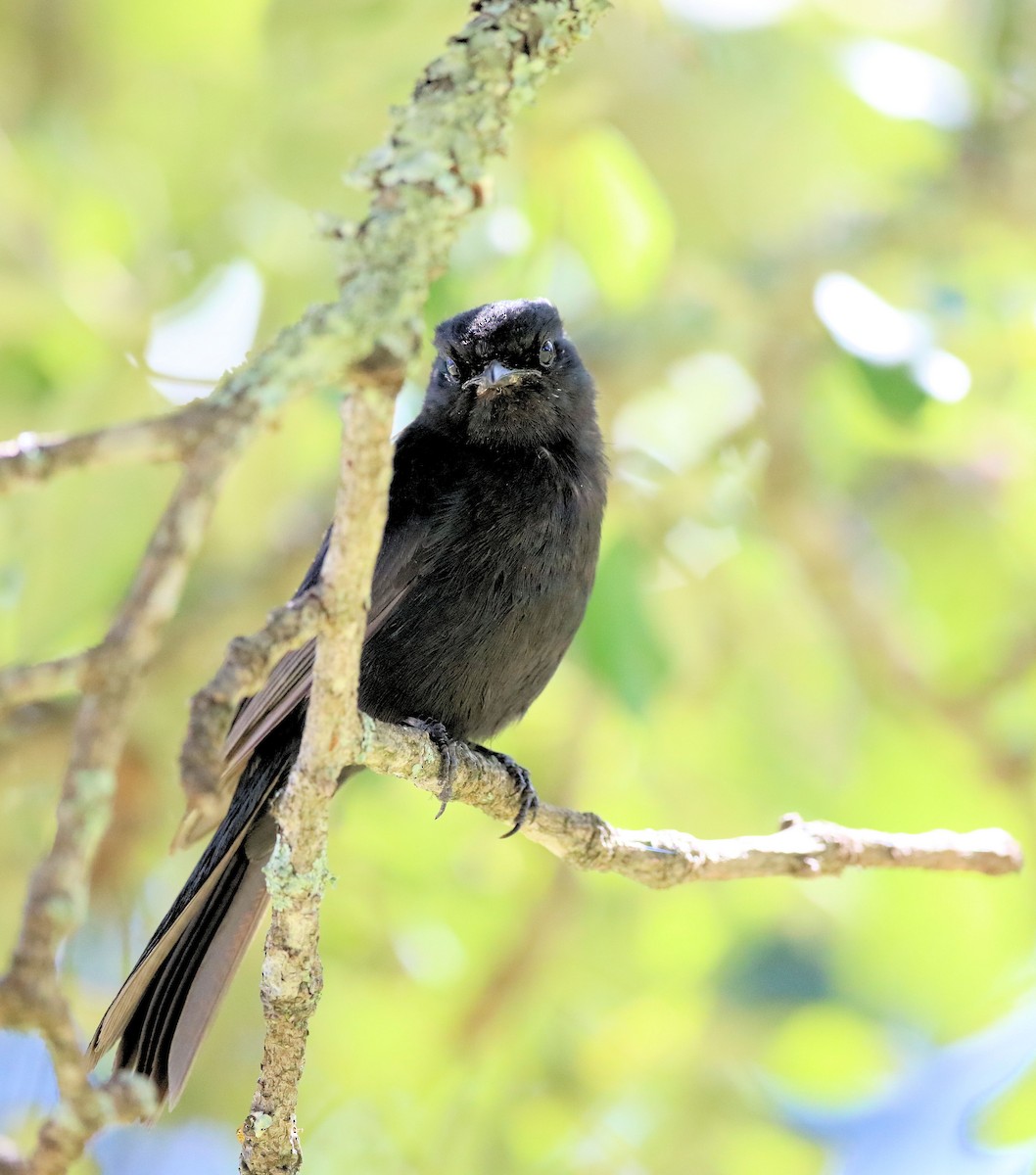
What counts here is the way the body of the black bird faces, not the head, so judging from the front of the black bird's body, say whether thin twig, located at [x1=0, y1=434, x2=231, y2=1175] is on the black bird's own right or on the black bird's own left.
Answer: on the black bird's own right

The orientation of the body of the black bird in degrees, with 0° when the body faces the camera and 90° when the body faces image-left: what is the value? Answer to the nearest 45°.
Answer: approximately 315°
